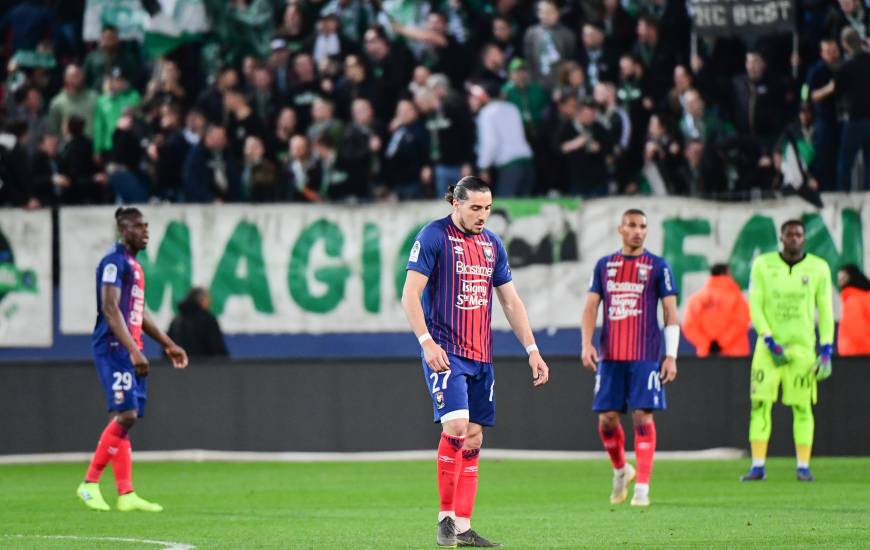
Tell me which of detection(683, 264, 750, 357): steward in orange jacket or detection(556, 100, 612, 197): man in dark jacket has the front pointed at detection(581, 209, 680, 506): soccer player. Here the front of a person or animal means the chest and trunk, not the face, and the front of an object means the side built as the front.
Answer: the man in dark jacket

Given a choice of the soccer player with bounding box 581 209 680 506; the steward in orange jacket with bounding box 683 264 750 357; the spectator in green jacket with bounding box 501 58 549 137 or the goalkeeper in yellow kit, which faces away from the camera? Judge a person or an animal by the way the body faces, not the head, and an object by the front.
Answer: the steward in orange jacket

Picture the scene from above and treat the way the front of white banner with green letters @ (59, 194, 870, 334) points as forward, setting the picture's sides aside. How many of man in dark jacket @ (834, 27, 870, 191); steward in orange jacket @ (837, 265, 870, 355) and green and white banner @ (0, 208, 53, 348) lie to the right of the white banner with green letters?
1

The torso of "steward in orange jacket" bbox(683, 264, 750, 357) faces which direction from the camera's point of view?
away from the camera

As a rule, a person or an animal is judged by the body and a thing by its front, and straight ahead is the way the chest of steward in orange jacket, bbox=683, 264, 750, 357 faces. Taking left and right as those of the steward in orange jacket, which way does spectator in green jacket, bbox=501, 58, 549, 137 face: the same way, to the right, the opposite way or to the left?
the opposite way

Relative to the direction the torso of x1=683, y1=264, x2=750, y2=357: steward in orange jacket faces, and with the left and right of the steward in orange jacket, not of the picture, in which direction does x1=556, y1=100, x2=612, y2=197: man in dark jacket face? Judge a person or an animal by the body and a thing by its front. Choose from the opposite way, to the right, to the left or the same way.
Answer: the opposite way

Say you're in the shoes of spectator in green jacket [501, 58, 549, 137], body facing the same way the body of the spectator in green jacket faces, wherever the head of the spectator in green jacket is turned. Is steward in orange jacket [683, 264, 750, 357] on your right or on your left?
on your left

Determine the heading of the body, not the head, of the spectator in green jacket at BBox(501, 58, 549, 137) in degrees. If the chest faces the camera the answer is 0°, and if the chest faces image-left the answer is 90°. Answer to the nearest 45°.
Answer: approximately 0°

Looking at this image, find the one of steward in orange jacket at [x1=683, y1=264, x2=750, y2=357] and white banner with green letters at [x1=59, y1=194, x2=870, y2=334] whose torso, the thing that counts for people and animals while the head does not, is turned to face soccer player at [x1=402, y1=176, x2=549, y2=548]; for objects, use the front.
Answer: the white banner with green letters

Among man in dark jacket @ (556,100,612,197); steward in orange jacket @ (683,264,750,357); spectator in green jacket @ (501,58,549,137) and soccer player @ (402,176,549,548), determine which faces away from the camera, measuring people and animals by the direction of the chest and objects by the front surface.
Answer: the steward in orange jacket

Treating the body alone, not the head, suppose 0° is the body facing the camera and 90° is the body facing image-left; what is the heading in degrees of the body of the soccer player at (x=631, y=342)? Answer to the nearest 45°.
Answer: approximately 0°

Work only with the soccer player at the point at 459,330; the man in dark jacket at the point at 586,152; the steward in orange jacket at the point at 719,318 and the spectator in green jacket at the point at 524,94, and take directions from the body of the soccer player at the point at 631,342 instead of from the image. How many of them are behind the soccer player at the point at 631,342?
3

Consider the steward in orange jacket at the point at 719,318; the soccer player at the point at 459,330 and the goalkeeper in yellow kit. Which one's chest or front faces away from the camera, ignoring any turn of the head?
the steward in orange jacket
